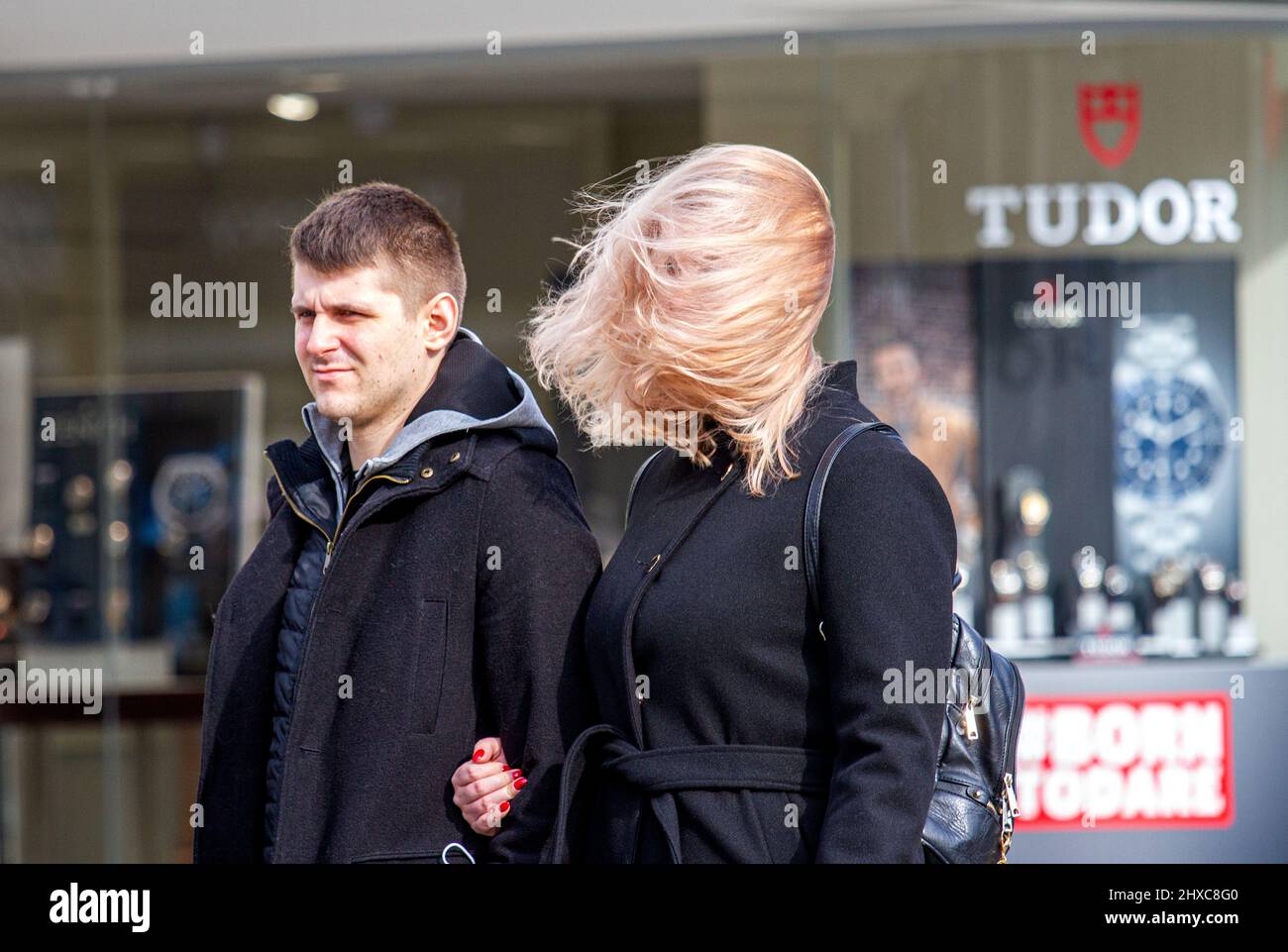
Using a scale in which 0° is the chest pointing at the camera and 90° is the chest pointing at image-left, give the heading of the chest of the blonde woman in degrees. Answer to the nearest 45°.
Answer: approximately 45°

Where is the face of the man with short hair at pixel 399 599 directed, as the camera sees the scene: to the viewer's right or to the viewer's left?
to the viewer's left
